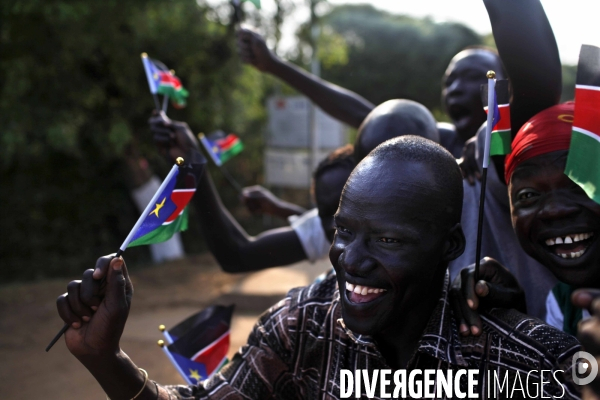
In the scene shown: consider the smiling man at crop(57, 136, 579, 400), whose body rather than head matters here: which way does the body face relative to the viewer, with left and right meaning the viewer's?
facing the viewer and to the left of the viewer

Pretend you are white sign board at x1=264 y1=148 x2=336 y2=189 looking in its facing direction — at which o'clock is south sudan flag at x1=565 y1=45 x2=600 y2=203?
The south sudan flag is roughly at 12 o'clock from the white sign board.

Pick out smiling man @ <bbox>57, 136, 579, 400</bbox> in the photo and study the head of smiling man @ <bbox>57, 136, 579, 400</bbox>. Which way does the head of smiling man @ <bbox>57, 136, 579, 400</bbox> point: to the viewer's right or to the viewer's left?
to the viewer's left

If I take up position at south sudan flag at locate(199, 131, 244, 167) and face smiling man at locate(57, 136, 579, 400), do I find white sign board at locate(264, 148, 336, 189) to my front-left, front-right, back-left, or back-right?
back-left

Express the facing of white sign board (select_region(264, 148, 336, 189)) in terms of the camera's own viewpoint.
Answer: facing the viewer

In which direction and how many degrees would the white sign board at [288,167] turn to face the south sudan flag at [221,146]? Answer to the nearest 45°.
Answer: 0° — it already faces it

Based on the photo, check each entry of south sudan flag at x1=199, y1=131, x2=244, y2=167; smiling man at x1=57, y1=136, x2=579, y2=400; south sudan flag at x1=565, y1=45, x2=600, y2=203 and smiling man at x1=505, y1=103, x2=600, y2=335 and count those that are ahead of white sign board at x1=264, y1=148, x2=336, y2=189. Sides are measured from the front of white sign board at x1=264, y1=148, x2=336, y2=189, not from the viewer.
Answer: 4

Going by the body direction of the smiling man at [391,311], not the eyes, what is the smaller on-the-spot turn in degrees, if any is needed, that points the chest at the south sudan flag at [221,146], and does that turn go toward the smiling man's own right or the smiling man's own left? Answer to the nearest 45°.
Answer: approximately 135° to the smiling man's own right

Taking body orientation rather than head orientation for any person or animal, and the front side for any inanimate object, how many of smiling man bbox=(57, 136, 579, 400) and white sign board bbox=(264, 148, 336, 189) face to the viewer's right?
0

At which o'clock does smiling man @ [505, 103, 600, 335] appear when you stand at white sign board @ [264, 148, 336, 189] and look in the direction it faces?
The smiling man is roughly at 12 o'clock from the white sign board.

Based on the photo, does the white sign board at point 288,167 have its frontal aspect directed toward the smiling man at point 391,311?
yes
